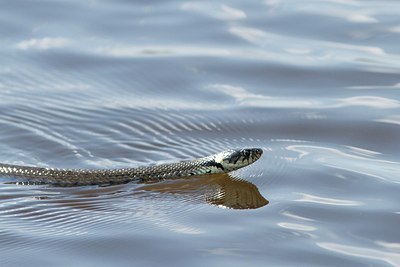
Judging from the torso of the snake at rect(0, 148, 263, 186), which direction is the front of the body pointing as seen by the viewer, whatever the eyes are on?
to the viewer's right
